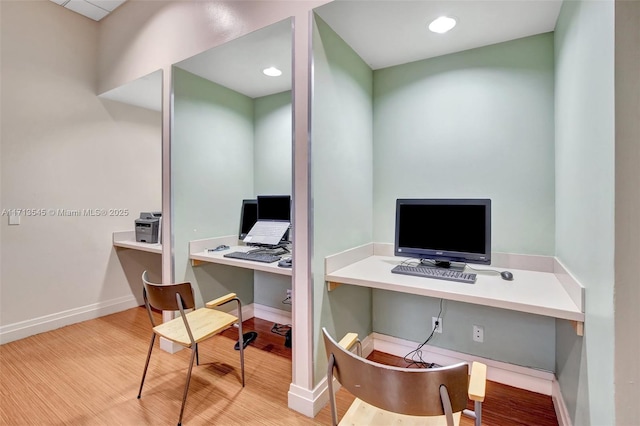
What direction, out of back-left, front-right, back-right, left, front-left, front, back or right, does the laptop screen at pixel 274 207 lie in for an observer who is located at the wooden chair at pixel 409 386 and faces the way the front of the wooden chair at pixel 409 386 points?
left

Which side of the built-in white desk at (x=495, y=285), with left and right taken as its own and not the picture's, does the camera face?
front

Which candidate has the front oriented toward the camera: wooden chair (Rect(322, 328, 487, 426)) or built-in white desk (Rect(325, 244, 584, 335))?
the built-in white desk

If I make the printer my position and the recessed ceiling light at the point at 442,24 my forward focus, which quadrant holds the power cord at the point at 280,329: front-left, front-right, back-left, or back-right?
front-left

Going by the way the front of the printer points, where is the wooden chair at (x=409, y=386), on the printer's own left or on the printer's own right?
on the printer's own left

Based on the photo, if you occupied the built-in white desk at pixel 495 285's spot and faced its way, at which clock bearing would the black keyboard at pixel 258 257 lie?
The black keyboard is roughly at 3 o'clock from the built-in white desk.

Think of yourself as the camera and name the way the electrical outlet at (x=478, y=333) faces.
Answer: facing the viewer

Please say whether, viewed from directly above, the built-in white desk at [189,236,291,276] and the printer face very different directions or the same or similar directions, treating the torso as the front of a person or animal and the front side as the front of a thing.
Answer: same or similar directions

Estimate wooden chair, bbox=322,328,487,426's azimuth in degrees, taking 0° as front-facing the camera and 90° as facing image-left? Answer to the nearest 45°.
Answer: approximately 225°

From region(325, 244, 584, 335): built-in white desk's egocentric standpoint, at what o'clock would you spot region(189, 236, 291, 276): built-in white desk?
region(189, 236, 291, 276): built-in white desk is roughly at 3 o'clock from region(325, 244, 584, 335): built-in white desk.

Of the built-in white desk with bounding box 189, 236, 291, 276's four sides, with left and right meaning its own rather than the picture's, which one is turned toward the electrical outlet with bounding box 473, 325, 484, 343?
left

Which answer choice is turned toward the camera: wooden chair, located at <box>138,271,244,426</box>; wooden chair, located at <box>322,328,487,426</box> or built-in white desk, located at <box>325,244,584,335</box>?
the built-in white desk

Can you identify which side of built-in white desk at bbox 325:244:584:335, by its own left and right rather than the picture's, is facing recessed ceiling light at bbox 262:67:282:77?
right

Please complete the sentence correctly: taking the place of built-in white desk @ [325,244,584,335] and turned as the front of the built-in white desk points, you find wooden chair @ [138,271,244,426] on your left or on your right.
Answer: on your right

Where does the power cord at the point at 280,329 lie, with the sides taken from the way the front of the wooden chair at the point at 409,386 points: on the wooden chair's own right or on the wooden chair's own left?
on the wooden chair's own left

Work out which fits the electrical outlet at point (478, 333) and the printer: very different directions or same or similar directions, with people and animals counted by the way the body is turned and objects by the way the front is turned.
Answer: same or similar directions

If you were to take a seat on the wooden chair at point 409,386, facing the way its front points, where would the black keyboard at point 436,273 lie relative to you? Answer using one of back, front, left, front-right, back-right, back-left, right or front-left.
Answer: front-left

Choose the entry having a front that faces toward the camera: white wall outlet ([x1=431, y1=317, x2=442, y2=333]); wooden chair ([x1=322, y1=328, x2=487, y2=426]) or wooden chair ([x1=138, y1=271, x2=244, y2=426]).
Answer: the white wall outlet
